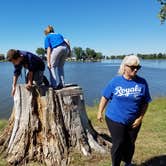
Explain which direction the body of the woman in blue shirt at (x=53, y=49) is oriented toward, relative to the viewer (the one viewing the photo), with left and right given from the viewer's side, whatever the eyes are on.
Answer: facing away from the viewer and to the left of the viewer

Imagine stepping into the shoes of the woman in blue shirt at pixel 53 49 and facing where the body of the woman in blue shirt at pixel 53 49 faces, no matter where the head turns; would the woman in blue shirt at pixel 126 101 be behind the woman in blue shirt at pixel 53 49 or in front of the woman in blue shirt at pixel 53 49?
behind

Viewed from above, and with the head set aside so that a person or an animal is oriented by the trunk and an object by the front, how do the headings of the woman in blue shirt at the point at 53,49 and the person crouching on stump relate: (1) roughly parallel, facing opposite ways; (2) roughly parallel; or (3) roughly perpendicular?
roughly perpendicular
